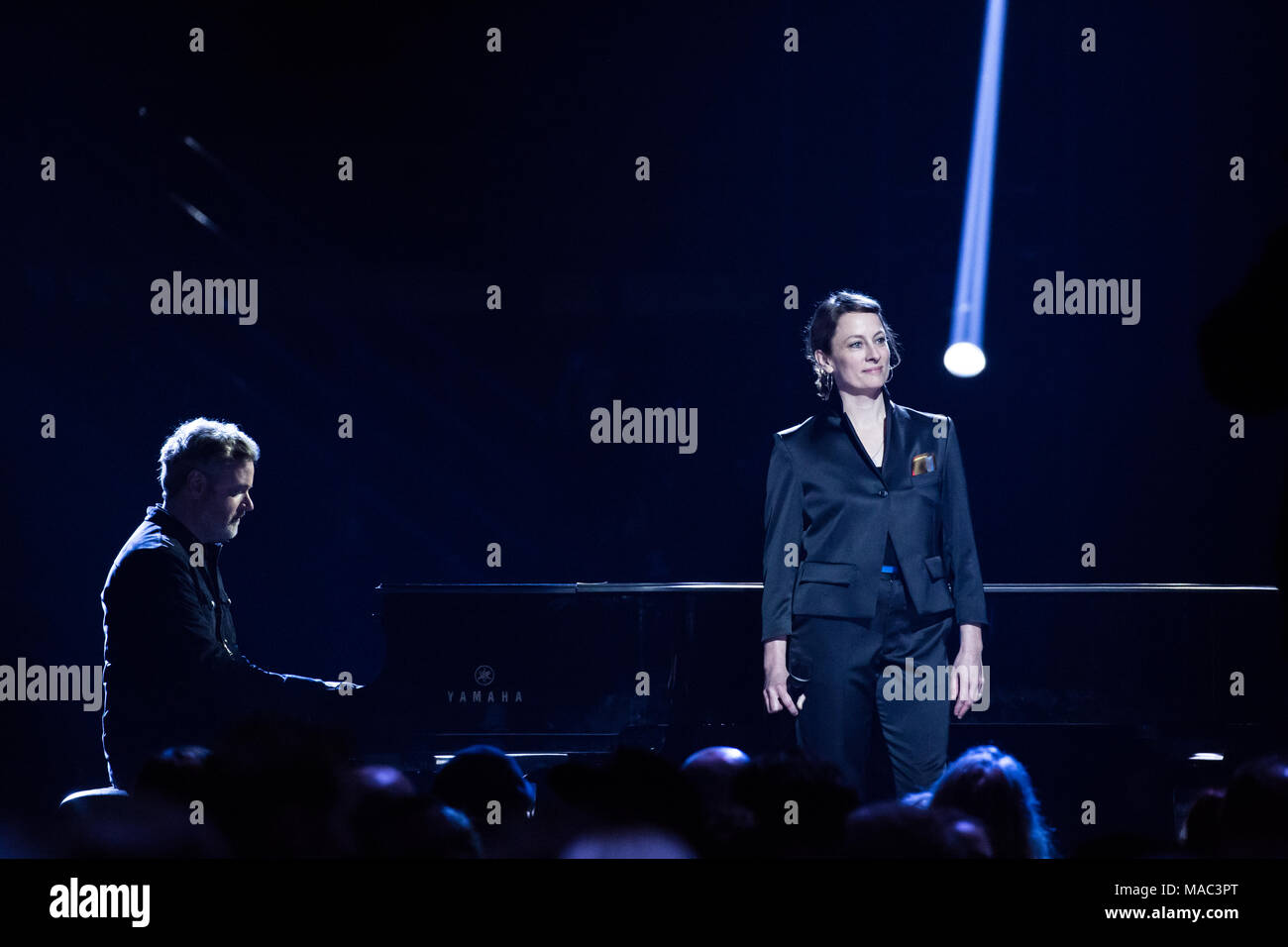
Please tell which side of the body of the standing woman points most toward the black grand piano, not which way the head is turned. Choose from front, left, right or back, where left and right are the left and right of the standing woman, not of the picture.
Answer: back

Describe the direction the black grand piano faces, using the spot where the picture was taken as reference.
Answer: facing to the left of the viewer

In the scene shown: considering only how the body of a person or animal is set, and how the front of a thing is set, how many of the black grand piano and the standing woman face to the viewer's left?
1

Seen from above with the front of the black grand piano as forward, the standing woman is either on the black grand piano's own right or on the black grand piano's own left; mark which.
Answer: on the black grand piano's own left

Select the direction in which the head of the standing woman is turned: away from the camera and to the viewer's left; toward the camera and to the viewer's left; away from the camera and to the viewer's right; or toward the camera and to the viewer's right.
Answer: toward the camera and to the viewer's right

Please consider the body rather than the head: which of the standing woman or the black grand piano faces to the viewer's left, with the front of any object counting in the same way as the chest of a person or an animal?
the black grand piano
